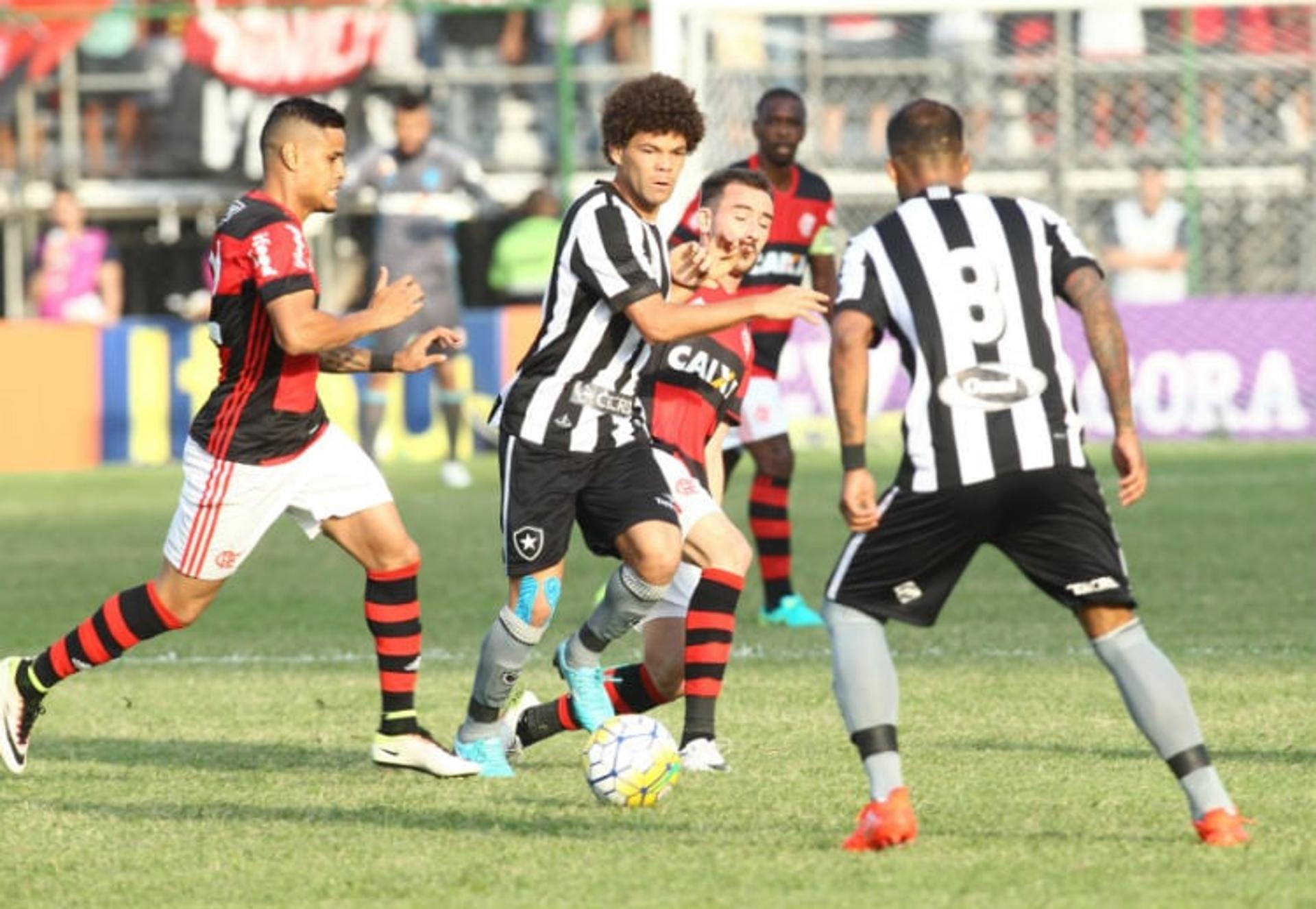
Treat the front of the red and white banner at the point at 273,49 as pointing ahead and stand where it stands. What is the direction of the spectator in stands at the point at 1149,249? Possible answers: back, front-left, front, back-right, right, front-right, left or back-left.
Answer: left

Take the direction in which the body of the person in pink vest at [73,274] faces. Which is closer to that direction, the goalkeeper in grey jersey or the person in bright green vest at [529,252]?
the goalkeeper in grey jersey

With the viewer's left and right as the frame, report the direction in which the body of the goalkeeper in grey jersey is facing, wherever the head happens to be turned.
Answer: facing the viewer

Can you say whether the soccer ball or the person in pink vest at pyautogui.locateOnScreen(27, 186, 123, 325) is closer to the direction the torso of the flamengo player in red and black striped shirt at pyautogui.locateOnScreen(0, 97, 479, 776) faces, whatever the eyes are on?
the soccer ball

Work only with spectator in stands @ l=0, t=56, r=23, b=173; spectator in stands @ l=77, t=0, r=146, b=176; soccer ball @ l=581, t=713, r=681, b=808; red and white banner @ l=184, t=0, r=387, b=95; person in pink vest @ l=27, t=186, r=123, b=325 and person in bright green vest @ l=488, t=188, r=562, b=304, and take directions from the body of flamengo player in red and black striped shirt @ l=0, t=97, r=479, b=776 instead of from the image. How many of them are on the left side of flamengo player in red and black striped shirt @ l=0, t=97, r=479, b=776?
5

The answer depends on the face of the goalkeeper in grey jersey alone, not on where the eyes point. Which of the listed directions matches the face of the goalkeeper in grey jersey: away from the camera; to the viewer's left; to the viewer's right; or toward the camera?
toward the camera

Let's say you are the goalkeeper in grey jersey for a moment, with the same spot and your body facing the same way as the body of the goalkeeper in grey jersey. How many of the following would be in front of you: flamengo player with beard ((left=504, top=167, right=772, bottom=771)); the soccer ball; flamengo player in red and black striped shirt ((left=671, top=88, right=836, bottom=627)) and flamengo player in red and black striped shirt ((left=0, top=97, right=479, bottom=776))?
4

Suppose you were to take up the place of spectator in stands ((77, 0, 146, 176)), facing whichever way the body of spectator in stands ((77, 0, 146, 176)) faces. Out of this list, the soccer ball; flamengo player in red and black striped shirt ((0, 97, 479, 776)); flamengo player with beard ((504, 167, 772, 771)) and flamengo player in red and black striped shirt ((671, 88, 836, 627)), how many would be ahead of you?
4

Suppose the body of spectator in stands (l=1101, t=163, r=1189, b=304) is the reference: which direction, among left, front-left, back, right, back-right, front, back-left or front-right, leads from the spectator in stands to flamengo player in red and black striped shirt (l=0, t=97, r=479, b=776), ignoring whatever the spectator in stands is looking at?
front

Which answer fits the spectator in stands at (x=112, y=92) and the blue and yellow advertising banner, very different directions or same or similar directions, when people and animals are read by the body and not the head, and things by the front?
same or similar directions

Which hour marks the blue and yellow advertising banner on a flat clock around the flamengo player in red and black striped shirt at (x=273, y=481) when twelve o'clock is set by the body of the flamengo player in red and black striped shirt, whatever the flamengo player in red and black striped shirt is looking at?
The blue and yellow advertising banner is roughly at 9 o'clock from the flamengo player in red and black striped shirt.

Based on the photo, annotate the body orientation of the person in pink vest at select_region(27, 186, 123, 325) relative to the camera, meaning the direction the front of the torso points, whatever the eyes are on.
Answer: toward the camera

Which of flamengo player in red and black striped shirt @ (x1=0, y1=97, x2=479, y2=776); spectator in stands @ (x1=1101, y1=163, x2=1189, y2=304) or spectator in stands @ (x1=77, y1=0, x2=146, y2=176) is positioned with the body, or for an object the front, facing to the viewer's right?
the flamengo player in red and black striped shirt

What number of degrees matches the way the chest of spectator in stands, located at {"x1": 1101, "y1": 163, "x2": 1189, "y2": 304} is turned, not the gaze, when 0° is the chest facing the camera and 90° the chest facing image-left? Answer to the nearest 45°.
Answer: approximately 0°

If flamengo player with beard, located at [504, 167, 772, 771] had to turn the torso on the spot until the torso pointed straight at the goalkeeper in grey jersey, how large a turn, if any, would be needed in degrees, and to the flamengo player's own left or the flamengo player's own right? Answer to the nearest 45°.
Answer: approximately 135° to the flamengo player's own left

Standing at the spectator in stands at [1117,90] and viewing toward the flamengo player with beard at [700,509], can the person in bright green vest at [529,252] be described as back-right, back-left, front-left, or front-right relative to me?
front-right

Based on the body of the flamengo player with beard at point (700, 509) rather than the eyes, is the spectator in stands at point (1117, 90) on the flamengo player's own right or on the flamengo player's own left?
on the flamengo player's own left

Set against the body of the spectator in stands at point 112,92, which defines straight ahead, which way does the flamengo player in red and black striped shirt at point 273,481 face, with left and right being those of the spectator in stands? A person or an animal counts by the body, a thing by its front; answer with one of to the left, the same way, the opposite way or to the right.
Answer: to the left

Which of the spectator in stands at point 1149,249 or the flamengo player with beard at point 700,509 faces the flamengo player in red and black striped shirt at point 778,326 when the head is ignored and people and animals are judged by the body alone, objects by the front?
the spectator in stands

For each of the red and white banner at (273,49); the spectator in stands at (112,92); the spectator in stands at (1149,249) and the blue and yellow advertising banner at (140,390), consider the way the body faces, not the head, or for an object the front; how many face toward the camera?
4

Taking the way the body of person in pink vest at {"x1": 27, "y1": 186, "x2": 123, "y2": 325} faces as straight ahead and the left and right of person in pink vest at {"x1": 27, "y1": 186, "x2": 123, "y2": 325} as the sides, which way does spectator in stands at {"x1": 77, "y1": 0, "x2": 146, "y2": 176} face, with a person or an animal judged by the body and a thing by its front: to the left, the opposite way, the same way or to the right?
the same way
